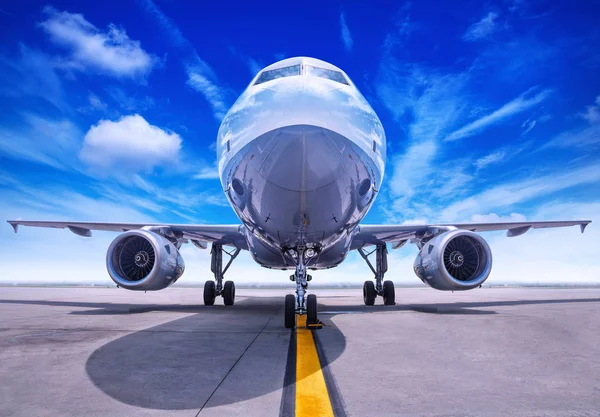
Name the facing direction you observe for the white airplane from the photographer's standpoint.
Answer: facing the viewer
